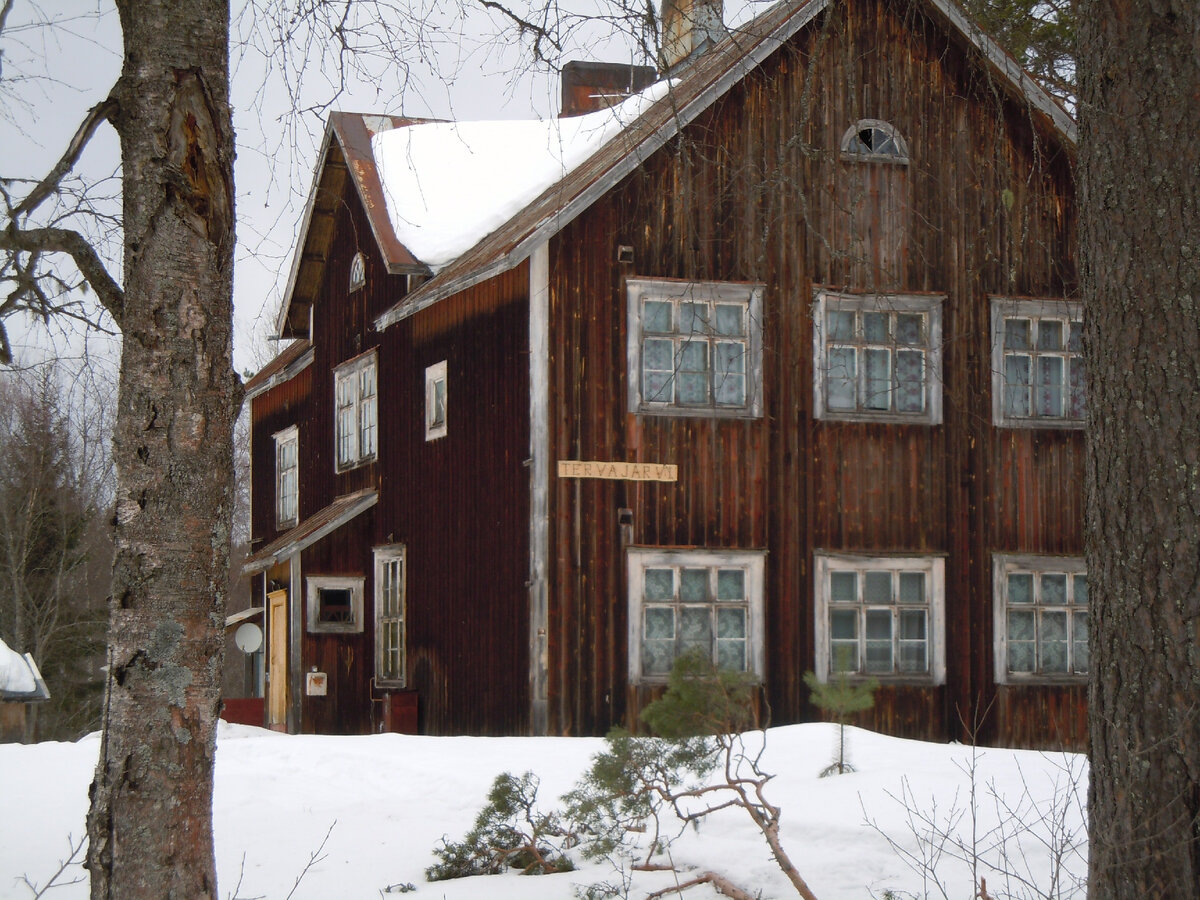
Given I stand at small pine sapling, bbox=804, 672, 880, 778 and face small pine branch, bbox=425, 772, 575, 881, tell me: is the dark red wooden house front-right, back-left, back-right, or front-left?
back-right

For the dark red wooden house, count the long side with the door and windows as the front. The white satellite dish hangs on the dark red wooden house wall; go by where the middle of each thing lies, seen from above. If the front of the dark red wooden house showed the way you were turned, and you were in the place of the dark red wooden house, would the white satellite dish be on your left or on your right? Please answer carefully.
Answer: on your right

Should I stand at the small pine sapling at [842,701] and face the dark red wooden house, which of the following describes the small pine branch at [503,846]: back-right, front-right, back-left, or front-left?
back-left
